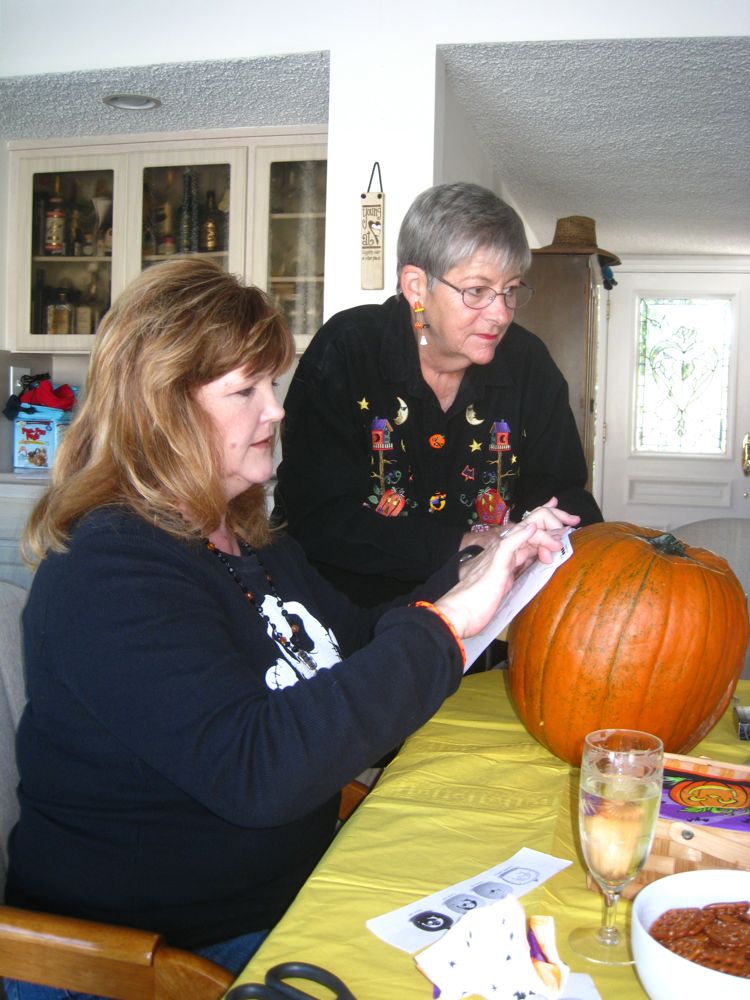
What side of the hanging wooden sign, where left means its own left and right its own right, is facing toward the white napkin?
front

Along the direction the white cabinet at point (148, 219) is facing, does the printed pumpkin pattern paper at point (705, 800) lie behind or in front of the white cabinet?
in front

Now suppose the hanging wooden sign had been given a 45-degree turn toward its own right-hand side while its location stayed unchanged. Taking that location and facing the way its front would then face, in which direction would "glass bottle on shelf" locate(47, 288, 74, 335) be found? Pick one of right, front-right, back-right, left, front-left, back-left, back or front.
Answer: right

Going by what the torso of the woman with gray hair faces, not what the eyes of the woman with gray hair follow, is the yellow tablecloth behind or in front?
in front

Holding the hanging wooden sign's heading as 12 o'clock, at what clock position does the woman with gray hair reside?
The woman with gray hair is roughly at 12 o'clock from the hanging wooden sign.

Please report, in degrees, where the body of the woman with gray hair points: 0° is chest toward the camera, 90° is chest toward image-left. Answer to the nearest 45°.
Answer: approximately 0°

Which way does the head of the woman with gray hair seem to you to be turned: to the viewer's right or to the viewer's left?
to the viewer's right

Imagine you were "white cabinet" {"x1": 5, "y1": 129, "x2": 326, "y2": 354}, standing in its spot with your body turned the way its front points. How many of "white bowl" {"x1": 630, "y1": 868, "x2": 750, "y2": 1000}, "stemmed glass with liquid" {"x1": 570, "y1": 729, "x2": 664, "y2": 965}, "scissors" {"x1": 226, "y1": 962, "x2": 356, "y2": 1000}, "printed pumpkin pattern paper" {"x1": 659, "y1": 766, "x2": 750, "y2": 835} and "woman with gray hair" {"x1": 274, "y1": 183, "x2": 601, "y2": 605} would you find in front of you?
5

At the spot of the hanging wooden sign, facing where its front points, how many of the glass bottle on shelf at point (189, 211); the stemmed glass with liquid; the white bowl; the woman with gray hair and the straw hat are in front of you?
3

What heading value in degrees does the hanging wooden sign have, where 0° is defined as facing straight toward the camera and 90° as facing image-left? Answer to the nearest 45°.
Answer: approximately 0°
